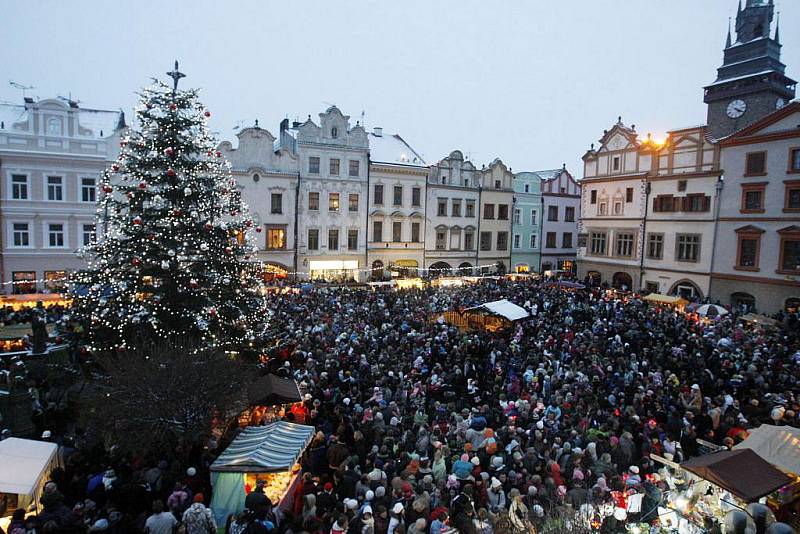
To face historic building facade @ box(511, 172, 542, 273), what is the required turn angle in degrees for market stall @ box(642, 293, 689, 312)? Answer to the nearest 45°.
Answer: approximately 90° to its right

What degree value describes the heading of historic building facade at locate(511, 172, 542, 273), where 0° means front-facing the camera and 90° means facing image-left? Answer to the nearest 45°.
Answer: approximately 0°

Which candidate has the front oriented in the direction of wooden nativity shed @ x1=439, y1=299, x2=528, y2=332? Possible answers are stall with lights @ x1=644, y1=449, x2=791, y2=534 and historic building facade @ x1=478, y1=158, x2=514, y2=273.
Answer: the historic building facade

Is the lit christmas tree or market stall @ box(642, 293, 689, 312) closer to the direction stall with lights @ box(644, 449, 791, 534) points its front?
the lit christmas tree

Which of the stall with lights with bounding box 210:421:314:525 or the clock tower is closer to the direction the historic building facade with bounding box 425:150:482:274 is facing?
the stall with lights

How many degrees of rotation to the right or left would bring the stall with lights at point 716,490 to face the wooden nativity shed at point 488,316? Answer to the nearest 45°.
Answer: approximately 90° to its right

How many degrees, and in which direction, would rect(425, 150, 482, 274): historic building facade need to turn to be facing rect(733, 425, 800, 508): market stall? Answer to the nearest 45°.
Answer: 0° — it already faces it

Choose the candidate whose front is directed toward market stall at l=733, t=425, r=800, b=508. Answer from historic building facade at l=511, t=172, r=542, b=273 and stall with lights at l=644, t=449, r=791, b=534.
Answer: the historic building facade

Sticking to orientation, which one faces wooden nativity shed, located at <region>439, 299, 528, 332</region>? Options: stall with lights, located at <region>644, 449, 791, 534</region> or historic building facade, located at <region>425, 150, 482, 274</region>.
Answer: the historic building facade

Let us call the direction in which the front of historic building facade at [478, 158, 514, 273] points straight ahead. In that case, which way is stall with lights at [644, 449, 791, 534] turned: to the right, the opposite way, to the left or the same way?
to the right

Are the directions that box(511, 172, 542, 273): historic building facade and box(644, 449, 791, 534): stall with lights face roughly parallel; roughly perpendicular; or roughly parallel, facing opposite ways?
roughly perpendicular

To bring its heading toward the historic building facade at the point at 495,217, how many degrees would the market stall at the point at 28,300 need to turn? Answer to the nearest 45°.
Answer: approximately 90° to its left

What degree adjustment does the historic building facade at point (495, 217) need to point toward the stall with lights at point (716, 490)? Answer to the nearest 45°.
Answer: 0° — it already faces it
